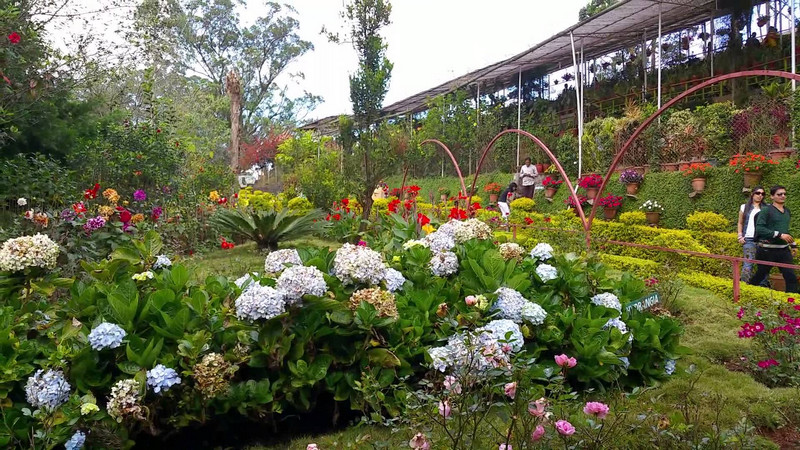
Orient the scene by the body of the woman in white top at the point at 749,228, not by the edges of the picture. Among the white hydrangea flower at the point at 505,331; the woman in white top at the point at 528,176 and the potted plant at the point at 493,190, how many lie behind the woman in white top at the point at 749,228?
2

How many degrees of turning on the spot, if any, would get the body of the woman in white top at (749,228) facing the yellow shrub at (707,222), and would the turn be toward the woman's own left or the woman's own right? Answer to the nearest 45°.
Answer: approximately 135° to the woman's own left

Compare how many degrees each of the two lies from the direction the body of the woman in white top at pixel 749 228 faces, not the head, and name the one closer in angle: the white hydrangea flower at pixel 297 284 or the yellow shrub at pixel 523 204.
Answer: the white hydrangea flower

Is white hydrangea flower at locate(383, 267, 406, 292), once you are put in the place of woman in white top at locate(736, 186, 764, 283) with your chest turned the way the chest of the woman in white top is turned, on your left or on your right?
on your right

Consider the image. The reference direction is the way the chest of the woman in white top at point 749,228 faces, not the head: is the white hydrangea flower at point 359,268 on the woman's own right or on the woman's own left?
on the woman's own right

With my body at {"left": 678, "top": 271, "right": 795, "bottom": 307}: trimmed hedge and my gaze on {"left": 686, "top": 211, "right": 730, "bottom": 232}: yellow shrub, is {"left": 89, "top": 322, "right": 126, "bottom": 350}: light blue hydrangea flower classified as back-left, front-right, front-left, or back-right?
back-left

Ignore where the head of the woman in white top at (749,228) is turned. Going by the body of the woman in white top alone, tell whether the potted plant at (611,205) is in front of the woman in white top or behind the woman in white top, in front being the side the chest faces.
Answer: behind

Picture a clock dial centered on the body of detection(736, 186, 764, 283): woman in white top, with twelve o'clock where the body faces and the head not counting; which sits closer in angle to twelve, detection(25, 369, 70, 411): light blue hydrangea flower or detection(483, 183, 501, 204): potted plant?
the light blue hydrangea flower

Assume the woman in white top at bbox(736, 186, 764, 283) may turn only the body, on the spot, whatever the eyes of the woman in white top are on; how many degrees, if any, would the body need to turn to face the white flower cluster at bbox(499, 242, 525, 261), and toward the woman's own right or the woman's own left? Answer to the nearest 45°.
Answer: approximately 45° to the woman's own right

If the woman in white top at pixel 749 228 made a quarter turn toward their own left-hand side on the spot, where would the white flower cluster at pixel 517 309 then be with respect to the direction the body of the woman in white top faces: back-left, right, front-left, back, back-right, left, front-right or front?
back-right

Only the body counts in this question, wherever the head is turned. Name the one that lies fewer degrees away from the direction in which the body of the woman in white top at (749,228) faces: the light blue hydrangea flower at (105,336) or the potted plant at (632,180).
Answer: the light blue hydrangea flower

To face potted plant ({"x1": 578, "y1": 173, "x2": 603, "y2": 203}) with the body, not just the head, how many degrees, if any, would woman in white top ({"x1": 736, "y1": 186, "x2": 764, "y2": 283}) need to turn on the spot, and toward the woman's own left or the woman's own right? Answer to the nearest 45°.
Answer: approximately 180°

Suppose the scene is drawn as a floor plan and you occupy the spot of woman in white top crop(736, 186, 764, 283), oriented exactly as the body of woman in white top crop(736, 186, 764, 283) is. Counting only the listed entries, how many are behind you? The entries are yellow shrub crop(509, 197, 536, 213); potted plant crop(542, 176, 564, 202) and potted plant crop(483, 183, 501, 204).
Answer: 3

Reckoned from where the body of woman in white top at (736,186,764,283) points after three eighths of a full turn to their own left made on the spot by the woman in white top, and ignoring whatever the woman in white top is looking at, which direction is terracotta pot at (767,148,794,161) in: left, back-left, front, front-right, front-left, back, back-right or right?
front

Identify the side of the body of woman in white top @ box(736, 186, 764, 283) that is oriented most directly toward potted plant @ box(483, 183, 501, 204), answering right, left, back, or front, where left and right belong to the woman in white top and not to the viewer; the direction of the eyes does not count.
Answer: back

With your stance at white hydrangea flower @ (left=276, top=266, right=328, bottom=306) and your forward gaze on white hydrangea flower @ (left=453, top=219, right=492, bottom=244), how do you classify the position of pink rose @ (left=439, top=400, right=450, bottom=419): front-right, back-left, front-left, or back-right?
back-right
